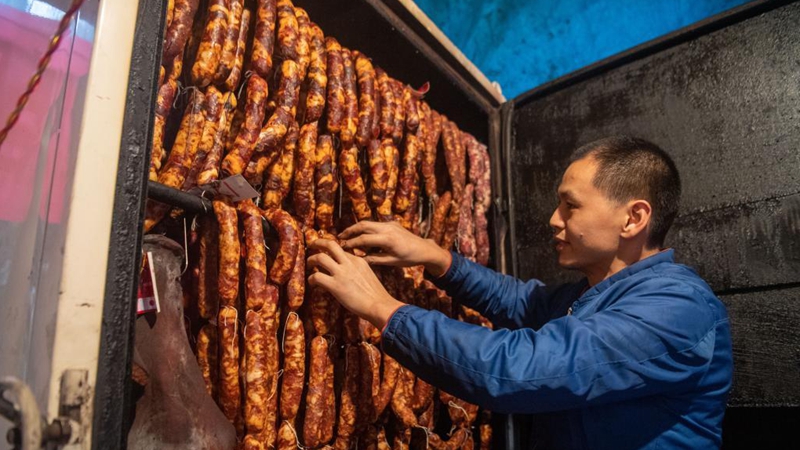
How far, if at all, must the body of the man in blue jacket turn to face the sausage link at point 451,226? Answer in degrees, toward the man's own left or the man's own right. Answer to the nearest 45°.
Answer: approximately 45° to the man's own right

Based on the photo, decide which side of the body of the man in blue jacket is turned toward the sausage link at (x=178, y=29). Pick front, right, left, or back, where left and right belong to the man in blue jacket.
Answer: front

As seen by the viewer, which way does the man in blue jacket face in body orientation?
to the viewer's left

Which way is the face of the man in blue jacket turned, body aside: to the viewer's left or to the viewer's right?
to the viewer's left

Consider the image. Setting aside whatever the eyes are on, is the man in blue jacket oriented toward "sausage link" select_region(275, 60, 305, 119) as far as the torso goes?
yes

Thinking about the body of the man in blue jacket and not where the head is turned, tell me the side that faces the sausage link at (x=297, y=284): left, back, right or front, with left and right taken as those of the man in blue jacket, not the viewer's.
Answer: front

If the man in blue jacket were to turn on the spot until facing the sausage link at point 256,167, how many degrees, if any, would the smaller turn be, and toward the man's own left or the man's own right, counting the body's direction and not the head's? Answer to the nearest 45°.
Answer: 0° — they already face it

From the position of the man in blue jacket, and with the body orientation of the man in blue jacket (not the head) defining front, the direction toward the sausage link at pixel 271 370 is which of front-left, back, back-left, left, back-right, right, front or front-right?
front

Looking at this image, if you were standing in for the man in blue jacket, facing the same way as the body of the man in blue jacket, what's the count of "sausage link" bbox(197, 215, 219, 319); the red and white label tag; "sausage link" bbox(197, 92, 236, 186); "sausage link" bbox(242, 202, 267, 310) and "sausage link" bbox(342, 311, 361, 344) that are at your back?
0
